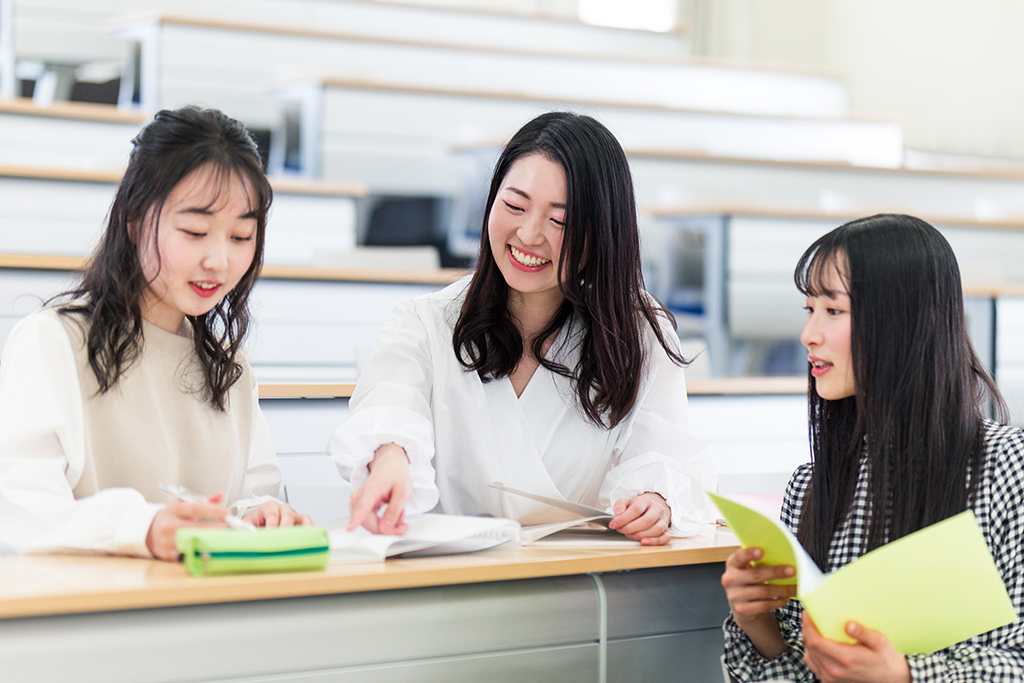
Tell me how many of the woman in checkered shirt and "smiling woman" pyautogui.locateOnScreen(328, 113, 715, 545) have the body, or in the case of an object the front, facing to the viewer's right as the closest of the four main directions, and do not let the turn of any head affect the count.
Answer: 0

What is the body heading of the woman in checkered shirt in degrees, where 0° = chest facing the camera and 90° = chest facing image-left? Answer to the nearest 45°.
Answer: approximately 45°

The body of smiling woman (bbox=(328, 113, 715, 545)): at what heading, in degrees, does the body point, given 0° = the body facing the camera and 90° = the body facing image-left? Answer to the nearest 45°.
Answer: approximately 0°

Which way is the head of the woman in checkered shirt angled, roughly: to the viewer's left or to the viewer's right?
to the viewer's left

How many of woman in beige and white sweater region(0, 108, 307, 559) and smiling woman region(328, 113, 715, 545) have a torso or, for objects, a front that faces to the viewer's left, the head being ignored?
0
